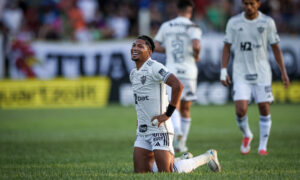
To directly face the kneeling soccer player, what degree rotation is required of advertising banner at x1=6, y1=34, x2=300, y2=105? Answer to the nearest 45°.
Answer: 0° — it already faces them

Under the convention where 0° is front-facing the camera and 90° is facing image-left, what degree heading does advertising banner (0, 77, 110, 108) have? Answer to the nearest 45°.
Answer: approximately 0°

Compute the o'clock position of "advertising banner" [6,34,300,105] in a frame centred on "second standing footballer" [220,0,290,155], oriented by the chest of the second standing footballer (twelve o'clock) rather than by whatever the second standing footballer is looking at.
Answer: The advertising banner is roughly at 5 o'clock from the second standing footballer.

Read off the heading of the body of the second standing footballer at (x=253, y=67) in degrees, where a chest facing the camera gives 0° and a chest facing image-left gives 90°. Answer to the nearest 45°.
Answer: approximately 0°

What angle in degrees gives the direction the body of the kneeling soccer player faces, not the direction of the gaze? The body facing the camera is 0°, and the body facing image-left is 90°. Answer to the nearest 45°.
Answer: approximately 45°

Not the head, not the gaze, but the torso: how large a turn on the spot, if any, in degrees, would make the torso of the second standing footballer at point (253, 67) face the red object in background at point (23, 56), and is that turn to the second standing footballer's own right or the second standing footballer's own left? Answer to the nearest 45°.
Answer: approximately 135° to the second standing footballer's own right

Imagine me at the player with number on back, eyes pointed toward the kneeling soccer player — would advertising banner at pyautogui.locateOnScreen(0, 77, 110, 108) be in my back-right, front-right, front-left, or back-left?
back-right

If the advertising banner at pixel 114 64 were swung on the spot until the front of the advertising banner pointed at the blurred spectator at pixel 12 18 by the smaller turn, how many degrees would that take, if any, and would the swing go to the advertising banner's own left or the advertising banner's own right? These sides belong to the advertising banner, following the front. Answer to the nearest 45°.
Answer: approximately 90° to the advertising banner's own right
